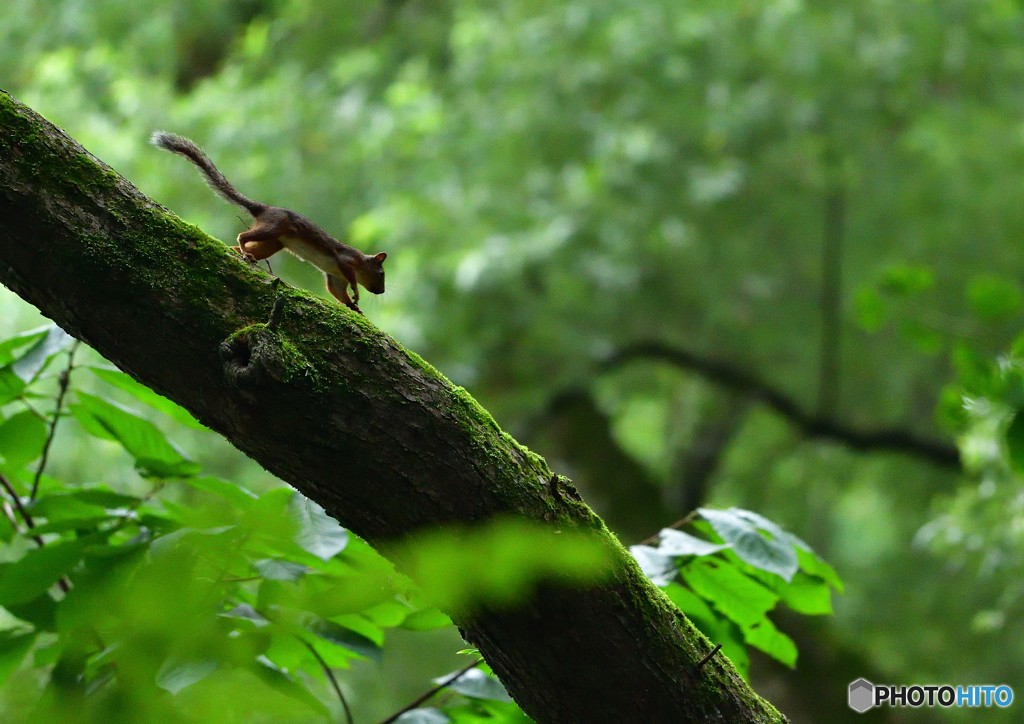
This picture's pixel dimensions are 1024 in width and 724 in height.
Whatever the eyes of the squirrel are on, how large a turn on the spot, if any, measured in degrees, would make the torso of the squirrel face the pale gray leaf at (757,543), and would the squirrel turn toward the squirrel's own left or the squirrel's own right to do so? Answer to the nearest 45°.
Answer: approximately 45° to the squirrel's own right

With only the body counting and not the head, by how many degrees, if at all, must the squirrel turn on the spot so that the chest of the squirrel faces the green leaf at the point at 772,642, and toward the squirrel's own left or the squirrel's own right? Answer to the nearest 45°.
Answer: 0° — it already faces it

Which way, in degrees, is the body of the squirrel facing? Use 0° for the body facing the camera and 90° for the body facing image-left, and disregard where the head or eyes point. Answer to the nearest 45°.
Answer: approximately 270°

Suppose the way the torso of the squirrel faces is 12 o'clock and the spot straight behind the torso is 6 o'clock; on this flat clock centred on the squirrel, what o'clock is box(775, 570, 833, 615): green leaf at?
The green leaf is roughly at 1 o'clock from the squirrel.
